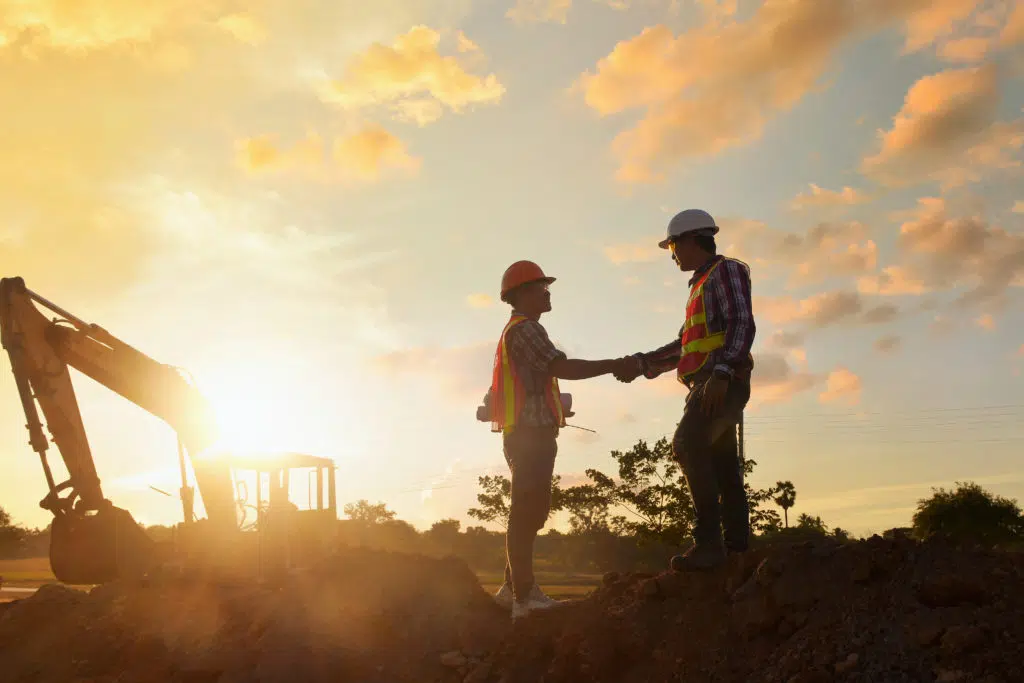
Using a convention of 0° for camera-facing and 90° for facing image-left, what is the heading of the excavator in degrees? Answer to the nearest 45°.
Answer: approximately 90°

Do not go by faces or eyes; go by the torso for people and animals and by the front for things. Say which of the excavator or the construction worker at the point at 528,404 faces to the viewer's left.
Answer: the excavator

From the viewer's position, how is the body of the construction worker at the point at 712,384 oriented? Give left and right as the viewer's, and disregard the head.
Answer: facing to the left of the viewer

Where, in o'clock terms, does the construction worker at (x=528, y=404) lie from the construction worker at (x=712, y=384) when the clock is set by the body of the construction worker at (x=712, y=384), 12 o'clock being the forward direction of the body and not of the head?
the construction worker at (x=528, y=404) is roughly at 1 o'clock from the construction worker at (x=712, y=384).

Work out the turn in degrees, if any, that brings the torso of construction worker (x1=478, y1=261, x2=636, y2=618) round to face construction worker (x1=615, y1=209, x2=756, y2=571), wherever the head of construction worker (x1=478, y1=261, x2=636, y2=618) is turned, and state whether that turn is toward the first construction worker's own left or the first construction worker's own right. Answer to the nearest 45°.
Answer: approximately 45° to the first construction worker's own right

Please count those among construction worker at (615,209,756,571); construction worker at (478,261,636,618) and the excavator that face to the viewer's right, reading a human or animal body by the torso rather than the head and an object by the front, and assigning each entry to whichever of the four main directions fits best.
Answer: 1

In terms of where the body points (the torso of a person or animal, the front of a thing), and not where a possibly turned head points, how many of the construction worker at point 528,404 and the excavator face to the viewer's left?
1

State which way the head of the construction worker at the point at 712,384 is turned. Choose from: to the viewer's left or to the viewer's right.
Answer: to the viewer's left

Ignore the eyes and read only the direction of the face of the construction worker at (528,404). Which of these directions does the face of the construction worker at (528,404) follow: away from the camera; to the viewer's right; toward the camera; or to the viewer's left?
to the viewer's right

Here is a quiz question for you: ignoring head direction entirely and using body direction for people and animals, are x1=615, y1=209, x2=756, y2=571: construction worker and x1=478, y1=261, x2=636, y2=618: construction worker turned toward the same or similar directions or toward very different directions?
very different directions

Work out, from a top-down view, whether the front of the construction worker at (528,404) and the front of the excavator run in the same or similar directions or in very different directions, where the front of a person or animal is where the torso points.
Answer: very different directions

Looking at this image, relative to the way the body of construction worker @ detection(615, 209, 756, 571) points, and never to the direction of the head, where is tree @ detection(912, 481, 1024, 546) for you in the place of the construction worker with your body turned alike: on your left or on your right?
on your right

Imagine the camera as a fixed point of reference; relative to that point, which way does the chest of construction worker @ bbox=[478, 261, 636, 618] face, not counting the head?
to the viewer's right

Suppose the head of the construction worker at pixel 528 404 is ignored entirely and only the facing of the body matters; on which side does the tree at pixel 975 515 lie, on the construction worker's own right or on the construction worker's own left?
on the construction worker's own left
